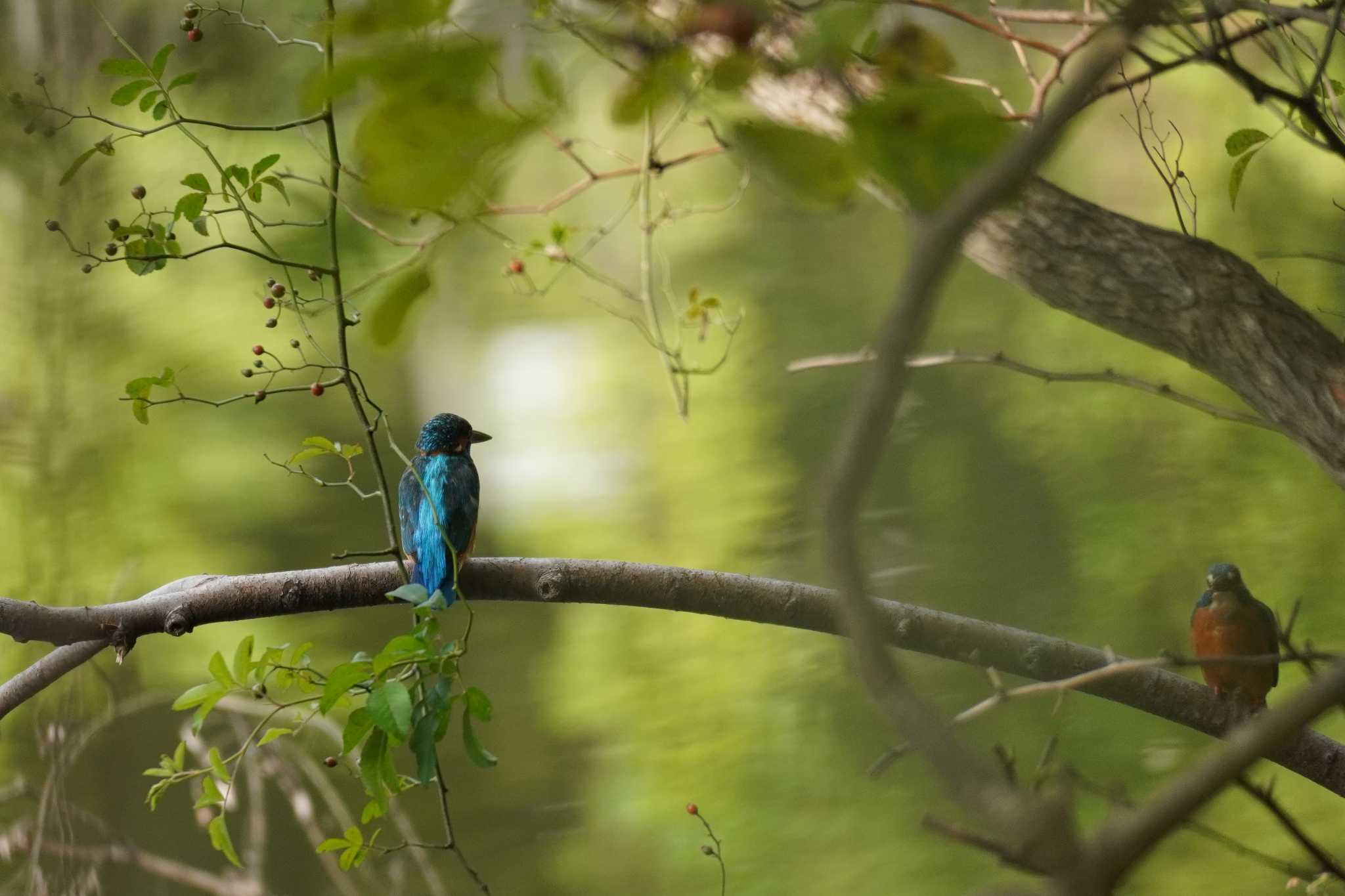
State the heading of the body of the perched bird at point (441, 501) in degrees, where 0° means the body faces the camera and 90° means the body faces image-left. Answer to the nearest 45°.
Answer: approximately 180°

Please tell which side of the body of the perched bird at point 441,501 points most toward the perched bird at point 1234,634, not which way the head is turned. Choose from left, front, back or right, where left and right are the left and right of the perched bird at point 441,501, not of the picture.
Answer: right
